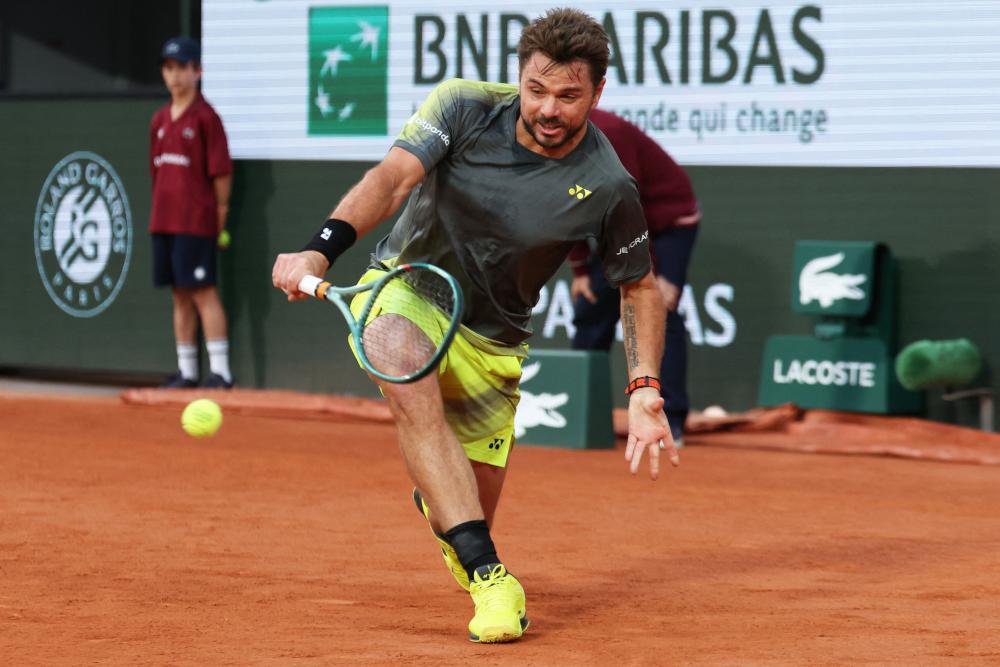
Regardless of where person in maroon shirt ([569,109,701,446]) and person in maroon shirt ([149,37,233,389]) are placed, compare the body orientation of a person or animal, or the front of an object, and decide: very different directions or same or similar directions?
same or similar directions

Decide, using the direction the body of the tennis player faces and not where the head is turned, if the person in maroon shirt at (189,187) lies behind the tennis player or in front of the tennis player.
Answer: behind

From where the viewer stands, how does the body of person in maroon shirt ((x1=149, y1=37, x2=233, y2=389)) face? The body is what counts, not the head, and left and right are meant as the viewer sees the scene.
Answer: facing the viewer and to the left of the viewer

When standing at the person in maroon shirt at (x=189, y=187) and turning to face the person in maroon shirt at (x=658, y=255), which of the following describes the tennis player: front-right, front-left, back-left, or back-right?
front-right

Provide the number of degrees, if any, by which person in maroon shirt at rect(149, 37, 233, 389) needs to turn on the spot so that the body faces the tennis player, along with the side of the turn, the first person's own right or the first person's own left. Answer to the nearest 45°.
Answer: approximately 45° to the first person's own left

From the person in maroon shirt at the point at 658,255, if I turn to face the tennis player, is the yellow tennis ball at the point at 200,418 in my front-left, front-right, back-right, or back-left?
front-right

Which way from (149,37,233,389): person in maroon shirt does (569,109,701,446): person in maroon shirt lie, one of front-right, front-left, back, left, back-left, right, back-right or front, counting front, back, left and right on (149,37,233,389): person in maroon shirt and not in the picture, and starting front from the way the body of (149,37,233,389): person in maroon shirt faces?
left

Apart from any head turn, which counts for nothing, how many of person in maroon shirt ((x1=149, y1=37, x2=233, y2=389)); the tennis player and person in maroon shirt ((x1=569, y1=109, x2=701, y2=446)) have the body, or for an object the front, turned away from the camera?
0

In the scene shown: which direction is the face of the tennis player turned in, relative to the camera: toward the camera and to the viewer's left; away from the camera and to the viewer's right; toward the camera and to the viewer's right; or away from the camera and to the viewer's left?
toward the camera and to the viewer's left

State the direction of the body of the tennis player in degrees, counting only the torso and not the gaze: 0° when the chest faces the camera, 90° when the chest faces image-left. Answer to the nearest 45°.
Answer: approximately 0°

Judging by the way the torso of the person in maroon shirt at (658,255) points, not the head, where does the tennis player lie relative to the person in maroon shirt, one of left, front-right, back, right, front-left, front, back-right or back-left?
front-left

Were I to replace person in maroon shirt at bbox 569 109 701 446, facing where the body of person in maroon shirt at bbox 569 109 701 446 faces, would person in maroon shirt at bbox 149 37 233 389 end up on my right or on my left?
on my right

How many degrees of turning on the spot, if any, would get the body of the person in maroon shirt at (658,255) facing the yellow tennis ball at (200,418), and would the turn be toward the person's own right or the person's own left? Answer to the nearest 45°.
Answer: approximately 45° to the person's own right
